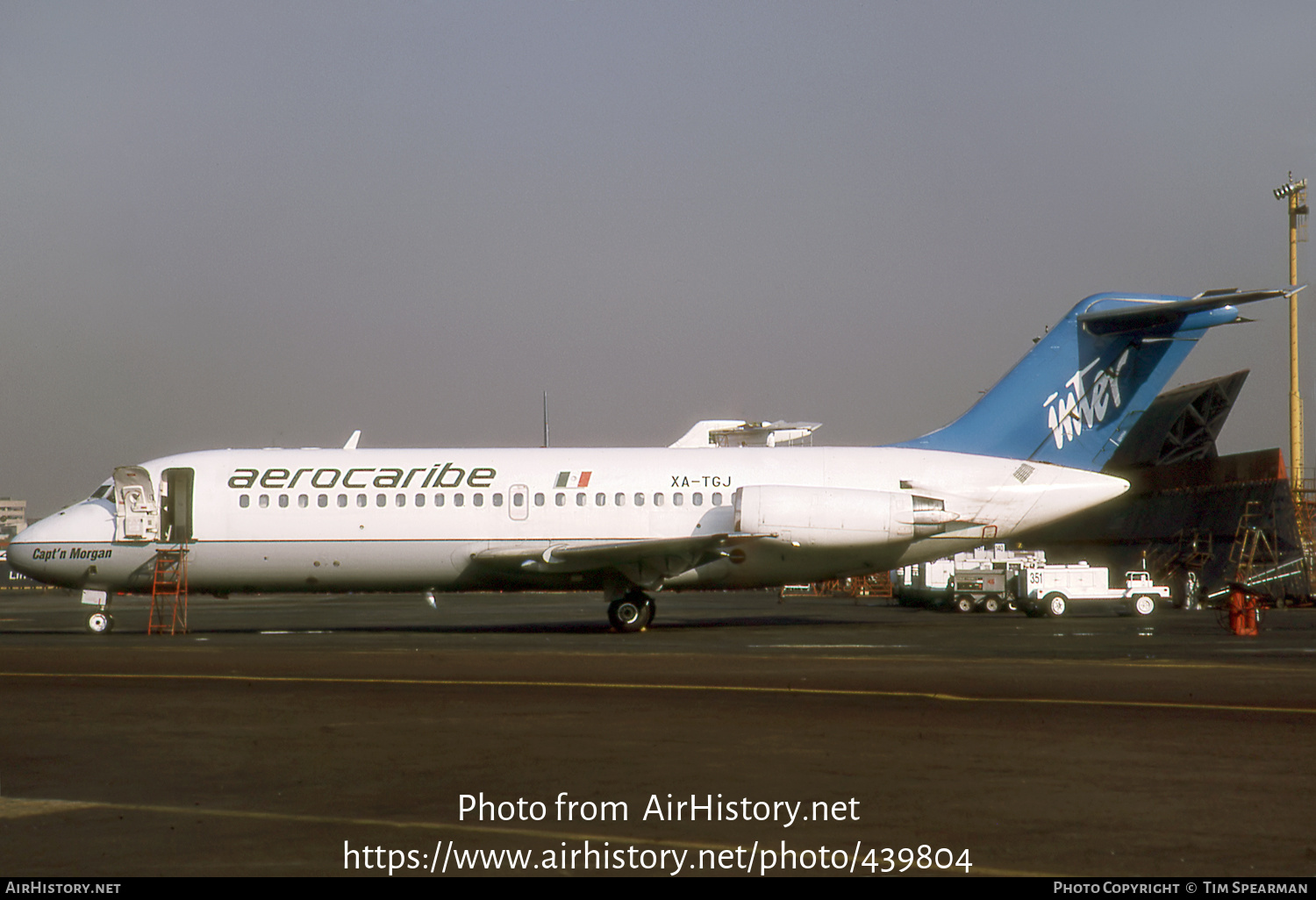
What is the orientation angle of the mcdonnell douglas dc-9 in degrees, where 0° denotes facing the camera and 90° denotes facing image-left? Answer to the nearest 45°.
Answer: approximately 90°
